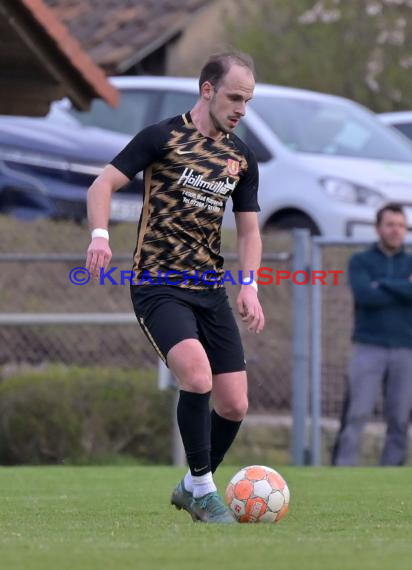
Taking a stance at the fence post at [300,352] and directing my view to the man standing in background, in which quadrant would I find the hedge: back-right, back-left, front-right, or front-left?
back-right

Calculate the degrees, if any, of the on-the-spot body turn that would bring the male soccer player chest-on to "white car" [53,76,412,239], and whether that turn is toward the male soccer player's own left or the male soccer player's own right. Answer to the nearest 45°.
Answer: approximately 135° to the male soccer player's own left

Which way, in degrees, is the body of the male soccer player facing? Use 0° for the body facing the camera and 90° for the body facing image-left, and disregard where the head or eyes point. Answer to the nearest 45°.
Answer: approximately 315°

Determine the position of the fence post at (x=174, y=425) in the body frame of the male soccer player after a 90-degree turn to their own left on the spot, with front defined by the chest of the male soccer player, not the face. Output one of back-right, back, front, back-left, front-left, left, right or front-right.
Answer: front-left

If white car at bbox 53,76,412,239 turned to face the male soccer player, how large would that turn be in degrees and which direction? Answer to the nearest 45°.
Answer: approximately 45° to its right

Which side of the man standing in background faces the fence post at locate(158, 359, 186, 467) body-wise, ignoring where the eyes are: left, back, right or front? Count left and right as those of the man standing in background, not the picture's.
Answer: right
